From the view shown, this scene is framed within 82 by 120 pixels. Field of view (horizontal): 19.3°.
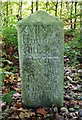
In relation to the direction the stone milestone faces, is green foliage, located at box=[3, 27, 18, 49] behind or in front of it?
behind

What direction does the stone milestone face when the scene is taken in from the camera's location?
facing the viewer

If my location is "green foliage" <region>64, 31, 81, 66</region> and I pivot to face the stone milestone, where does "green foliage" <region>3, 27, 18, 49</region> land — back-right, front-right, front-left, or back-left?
front-right
